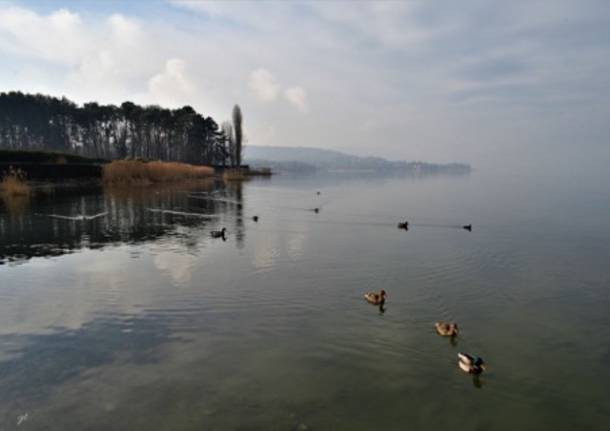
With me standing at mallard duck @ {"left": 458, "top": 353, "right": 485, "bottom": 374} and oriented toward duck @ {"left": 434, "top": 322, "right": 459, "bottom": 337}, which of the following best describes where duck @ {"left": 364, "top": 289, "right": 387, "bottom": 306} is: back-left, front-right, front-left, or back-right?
front-left

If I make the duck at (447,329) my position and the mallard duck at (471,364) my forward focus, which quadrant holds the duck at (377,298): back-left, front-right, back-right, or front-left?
back-right

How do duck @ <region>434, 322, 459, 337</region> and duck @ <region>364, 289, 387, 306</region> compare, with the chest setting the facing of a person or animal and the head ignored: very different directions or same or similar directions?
same or similar directions
